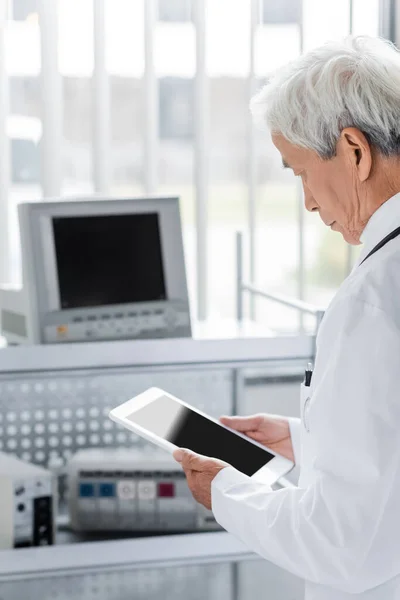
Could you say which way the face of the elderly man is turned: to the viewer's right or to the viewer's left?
to the viewer's left

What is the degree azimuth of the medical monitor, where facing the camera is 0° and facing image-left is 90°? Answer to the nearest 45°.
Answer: approximately 315°
